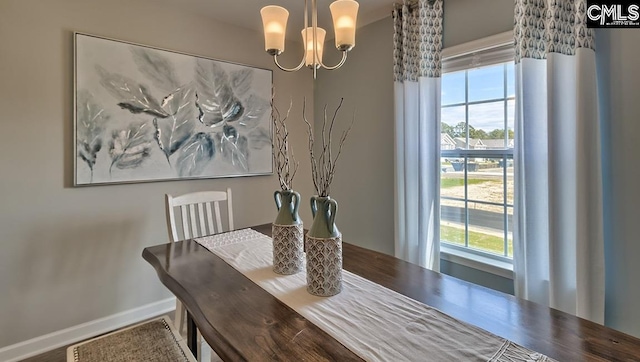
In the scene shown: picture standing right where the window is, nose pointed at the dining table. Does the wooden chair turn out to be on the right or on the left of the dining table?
right

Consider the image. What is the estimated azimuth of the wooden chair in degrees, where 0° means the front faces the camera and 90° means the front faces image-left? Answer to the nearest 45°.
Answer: approximately 315°

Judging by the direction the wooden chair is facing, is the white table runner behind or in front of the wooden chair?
in front

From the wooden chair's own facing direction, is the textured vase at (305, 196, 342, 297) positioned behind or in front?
in front

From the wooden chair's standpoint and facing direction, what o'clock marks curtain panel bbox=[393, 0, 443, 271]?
The curtain panel is roughly at 11 o'clock from the wooden chair.

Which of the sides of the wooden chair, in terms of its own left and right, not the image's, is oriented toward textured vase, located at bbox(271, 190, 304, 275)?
front
